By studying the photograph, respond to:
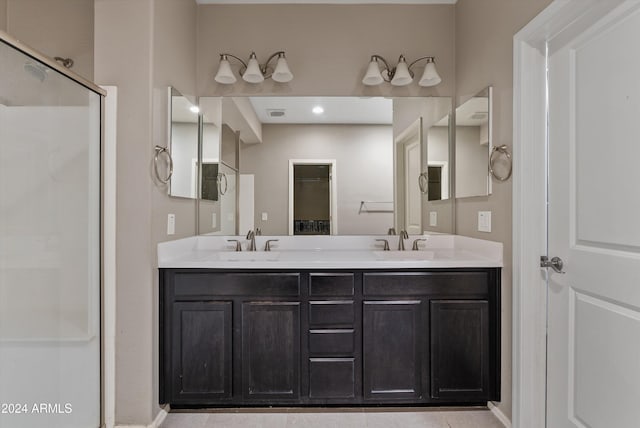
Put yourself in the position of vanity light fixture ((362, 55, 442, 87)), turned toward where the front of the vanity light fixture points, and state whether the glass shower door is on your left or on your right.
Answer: on your right

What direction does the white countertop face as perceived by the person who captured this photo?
facing the viewer

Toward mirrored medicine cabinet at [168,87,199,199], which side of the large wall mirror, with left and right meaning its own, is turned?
right

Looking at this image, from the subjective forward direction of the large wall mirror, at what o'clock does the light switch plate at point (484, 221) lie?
The light switch plate is roughly at 10 o'clock from the large wall mirror.

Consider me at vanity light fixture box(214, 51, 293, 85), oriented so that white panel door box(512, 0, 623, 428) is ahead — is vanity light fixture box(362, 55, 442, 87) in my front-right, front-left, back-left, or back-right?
front-left

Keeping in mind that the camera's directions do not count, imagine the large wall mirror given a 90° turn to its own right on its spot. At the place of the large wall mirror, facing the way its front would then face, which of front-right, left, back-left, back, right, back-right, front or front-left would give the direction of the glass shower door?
front-left

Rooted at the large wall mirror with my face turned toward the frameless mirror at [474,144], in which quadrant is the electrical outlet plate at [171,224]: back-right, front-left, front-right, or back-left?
back-right

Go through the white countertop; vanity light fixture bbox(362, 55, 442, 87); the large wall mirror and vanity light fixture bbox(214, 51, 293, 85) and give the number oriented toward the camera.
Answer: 4

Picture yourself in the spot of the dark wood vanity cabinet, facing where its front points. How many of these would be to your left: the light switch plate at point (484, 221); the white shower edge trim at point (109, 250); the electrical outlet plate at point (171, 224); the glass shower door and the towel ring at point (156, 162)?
1

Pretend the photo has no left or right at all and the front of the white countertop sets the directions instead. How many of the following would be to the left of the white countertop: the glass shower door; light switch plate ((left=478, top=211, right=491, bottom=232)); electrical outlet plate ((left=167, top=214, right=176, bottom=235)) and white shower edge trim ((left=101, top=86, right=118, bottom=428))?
1

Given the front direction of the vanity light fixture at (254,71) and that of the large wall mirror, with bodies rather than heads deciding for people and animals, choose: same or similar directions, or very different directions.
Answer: same or similar directions

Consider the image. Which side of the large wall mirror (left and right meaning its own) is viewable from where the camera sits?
front

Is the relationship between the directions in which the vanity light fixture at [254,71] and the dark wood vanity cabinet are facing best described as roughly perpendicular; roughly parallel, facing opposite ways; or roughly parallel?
roughly parallel
